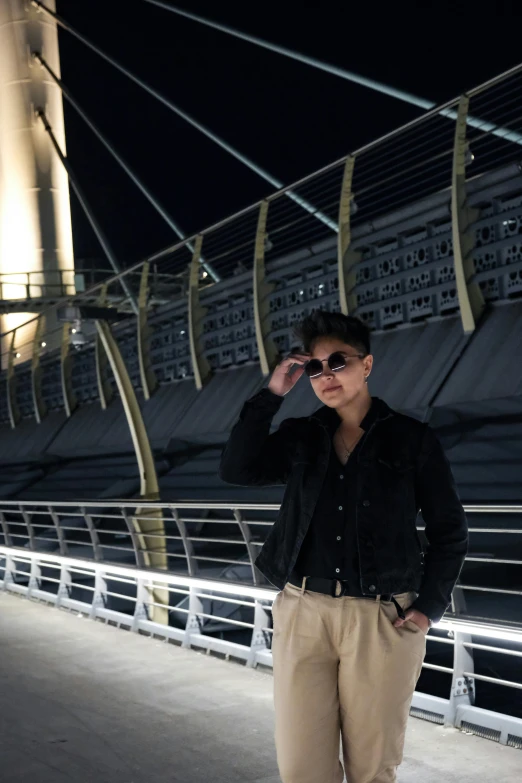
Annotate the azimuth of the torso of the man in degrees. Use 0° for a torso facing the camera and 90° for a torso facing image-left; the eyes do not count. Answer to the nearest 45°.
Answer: approximately 0°

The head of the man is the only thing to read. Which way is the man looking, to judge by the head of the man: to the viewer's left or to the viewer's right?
to the viewer's left
